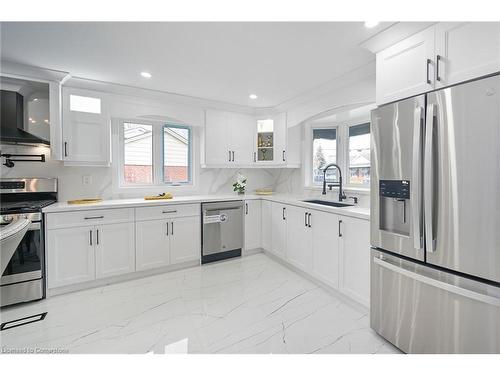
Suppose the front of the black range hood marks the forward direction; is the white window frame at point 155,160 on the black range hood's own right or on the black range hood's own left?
on the black range hood's own left

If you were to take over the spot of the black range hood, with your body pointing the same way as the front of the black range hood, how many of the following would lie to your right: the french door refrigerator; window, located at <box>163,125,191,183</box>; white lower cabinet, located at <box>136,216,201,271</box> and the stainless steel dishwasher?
0

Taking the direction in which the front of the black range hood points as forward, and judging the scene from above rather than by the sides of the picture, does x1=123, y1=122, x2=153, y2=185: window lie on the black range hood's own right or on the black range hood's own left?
on the black range hood's own left

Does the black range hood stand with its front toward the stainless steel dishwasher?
no

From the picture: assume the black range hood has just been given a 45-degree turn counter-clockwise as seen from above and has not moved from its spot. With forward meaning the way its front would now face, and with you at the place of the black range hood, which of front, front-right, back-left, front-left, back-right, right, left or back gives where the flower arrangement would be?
front-left

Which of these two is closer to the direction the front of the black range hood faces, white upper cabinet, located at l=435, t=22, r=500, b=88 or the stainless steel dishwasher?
the white upper cabinet

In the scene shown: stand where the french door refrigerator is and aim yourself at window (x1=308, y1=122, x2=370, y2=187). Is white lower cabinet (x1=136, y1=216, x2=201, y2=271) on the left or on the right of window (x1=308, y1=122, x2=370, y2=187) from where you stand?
left

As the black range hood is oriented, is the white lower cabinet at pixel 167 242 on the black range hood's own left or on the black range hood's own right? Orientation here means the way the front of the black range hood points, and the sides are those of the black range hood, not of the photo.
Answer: on the black range hood's own left

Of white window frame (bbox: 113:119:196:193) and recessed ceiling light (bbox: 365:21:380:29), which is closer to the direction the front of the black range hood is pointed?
the recessed ceiling light

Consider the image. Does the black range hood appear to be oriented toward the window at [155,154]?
no

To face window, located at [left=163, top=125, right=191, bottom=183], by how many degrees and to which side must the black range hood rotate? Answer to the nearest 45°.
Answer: approximately 90° to its left
